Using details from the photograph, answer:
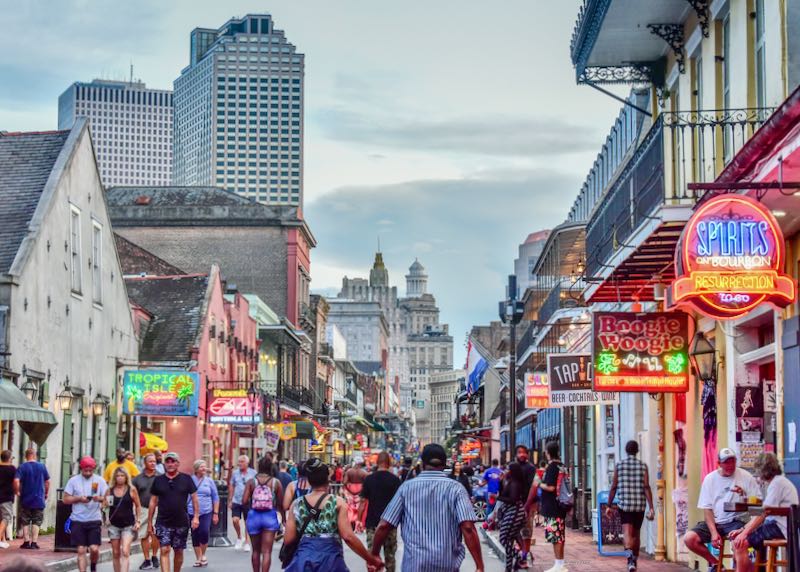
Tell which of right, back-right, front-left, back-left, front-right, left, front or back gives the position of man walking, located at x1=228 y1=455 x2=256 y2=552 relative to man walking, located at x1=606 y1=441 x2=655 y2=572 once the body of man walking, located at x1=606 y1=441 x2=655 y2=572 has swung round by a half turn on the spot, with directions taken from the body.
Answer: back-right

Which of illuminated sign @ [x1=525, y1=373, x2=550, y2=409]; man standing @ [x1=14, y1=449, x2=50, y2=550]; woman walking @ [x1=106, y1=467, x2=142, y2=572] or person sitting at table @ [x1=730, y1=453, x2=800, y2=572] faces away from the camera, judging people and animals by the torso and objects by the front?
the man standing

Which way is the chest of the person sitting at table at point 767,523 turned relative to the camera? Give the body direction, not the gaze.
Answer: to the viewer's left

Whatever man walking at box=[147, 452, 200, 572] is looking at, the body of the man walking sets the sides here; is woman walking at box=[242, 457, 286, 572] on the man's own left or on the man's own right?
on the man's own left

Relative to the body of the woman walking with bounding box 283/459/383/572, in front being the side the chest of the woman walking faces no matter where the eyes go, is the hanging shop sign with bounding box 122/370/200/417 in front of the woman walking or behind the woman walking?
in front

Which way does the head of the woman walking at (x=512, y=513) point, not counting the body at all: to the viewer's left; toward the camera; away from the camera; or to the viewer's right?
away from the camera

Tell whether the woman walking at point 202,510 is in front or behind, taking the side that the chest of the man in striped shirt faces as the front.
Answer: in front

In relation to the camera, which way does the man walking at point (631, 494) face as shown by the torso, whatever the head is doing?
away from the camera

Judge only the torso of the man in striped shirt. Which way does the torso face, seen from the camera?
away from the camera

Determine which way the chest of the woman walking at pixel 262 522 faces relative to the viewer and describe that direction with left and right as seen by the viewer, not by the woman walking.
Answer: facing away from the viewer

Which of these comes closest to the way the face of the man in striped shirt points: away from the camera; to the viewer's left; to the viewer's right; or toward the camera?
away from the camera

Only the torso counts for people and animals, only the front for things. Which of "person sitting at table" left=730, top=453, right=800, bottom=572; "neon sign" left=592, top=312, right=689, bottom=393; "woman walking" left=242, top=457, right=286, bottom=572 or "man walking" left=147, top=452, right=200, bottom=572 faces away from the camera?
the woman walking

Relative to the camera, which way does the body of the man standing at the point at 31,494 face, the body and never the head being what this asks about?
away from the camera

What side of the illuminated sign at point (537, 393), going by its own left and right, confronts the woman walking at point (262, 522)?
front

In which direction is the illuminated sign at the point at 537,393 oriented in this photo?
toward the camera
